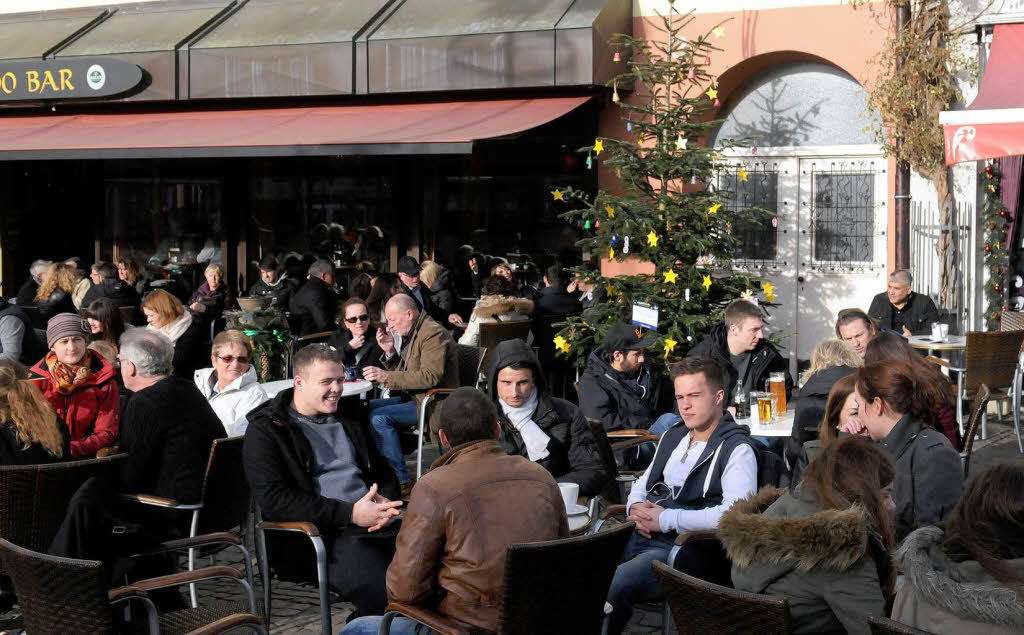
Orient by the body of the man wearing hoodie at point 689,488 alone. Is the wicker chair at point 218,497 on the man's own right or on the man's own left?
on the man's own right

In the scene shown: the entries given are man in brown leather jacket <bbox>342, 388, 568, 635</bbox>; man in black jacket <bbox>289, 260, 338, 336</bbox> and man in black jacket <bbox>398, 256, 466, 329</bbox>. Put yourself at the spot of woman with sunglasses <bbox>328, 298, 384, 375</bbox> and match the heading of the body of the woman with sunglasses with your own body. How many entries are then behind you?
2

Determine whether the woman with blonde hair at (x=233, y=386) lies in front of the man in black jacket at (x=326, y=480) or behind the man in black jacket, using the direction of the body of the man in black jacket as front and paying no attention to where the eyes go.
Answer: behind

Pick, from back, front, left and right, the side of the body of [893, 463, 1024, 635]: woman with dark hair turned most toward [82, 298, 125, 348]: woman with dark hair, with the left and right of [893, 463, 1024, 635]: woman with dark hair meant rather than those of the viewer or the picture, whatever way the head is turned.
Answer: left

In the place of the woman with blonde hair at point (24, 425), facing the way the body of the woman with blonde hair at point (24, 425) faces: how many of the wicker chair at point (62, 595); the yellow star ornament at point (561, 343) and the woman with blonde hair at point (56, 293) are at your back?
1

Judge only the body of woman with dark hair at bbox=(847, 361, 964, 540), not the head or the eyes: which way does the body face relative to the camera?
to the viewer's left

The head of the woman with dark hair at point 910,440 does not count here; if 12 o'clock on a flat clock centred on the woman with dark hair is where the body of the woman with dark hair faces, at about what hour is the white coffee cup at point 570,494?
The white coffee cup is roughly at 12 o'clock from the woman with dark hair.

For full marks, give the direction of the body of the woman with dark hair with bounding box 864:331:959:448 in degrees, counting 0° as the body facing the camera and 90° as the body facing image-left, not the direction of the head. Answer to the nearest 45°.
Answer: approximately 90°

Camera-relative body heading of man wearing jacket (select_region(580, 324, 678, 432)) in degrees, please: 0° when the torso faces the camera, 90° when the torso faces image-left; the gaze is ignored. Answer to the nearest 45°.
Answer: approximately 315°

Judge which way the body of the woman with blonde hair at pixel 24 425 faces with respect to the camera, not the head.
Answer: away from the camera

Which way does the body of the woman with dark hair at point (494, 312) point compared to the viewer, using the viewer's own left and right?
facing away from the viewer

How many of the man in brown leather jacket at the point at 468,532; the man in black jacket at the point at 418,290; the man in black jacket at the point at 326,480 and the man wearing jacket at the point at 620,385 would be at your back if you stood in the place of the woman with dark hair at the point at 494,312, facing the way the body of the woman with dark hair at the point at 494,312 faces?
3
